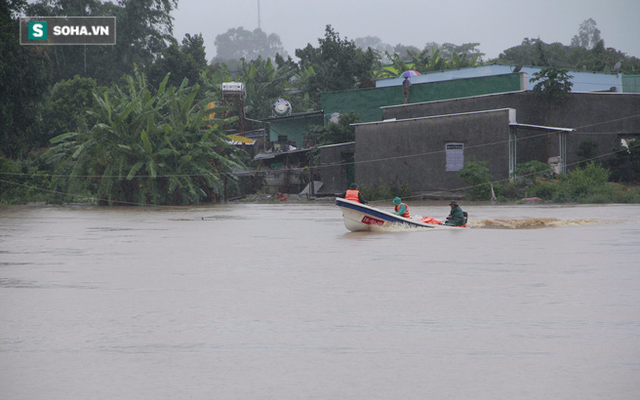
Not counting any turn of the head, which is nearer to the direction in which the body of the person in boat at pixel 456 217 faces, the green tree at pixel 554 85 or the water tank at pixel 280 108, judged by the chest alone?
the water tank

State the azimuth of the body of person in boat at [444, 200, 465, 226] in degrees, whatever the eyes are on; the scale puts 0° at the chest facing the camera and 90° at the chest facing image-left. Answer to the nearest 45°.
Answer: approximately 90°

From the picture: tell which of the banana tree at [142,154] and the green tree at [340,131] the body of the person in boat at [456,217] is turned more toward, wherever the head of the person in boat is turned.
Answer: the banana tree

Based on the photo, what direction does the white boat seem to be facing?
to the viewer's left

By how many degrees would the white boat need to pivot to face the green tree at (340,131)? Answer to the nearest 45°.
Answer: approximately 90° to its right

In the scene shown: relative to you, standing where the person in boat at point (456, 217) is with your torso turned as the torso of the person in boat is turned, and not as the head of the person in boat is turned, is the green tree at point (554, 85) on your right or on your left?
on your right
